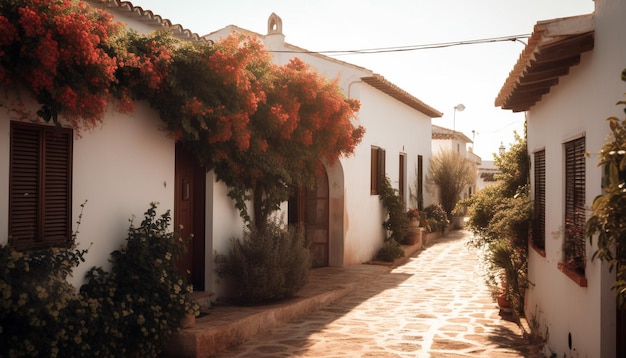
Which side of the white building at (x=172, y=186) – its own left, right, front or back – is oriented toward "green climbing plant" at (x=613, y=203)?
front

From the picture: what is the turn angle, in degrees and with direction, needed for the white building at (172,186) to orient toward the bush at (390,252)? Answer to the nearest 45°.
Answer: approximately 90° to its left

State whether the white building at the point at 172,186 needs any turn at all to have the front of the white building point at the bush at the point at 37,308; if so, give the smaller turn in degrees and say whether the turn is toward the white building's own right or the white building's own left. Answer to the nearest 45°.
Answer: approximately 45° to the white building's own right

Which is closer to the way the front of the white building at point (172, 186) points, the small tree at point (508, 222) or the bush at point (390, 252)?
the small tree

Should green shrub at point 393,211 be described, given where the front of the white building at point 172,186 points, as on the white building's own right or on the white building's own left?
on the white building's own left

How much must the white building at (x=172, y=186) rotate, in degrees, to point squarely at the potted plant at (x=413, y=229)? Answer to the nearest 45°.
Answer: approximately 90° to its left

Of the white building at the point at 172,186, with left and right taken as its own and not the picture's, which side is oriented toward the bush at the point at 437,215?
left

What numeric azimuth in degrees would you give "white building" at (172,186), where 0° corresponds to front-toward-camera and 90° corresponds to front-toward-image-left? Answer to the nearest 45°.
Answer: approximately 315°

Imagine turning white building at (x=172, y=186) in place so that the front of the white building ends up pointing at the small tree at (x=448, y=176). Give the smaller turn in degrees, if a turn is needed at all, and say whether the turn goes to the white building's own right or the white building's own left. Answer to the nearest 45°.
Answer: approximately 90° to the white building's own left

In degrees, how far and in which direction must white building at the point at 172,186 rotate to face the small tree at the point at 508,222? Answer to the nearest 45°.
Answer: approximately 45° to its left

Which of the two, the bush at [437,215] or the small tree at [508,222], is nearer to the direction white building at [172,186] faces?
the small tree

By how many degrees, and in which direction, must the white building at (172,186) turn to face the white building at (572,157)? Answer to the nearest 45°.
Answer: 0° — it already faces it
